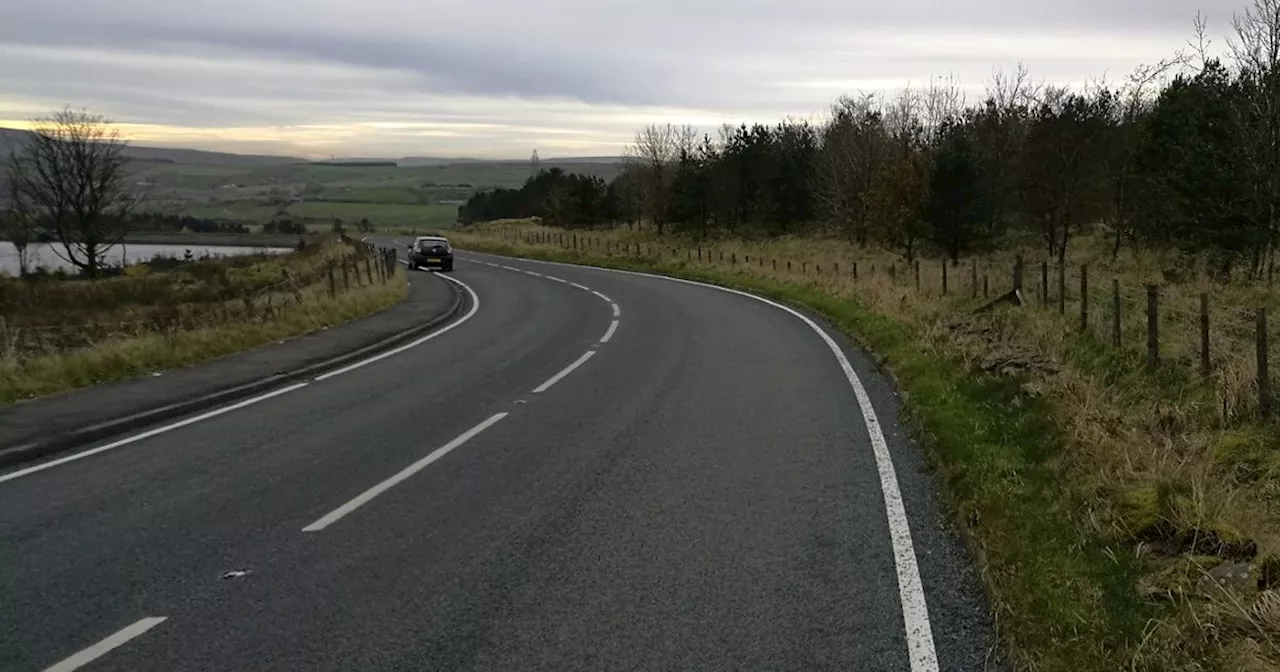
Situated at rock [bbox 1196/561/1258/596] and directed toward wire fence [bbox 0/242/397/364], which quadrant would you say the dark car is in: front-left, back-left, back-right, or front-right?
front-right

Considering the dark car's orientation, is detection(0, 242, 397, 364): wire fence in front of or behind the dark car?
behind

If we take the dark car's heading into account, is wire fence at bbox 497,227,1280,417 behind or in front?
behind

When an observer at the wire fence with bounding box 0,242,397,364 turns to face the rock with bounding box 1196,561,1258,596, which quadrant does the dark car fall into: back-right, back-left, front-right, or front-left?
back-left

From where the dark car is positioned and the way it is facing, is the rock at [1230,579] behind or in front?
behind

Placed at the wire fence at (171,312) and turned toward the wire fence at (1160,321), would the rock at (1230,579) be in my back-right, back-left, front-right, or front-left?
front-right

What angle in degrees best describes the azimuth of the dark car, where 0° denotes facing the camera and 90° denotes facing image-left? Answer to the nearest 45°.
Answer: approximately 180°

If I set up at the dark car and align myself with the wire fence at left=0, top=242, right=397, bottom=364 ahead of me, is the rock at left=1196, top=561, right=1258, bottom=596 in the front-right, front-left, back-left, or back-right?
front-left

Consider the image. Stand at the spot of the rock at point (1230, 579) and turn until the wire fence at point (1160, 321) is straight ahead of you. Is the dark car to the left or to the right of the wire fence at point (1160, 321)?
left
